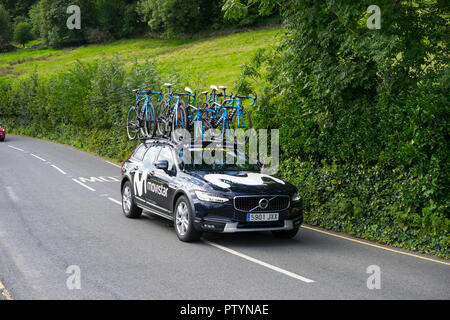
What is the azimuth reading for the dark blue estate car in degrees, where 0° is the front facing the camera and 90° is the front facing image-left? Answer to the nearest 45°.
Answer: approximately 315°

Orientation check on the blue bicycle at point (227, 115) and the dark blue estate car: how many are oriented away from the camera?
0

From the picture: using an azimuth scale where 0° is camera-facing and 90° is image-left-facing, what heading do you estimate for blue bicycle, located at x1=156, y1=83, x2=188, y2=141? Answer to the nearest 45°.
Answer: approximately 315°

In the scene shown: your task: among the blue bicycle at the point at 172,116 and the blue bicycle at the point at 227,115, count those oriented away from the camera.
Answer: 0

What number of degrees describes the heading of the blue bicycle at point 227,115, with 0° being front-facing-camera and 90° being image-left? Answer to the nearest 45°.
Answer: approximately 315°
